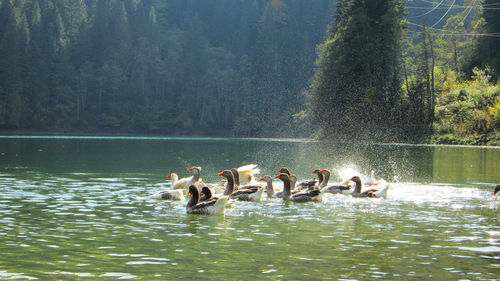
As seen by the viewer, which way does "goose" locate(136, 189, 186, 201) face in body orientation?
to the viewer's left

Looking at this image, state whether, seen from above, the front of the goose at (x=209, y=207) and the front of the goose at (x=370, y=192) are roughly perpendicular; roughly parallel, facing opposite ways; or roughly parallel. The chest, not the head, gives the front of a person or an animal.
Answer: roughly parallel

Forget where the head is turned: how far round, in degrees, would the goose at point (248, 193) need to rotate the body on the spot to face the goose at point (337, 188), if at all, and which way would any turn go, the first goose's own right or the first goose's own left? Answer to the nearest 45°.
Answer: approximately 135° to the first goose's own right

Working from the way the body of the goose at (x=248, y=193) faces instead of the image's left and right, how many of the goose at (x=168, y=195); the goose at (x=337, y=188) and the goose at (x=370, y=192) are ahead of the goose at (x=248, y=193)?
1

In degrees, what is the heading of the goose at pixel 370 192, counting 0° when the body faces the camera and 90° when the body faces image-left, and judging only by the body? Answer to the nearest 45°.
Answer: approximately 90°

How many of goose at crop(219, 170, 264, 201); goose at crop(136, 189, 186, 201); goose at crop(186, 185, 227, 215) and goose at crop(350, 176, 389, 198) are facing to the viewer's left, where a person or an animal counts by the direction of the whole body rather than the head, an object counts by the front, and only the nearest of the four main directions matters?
4

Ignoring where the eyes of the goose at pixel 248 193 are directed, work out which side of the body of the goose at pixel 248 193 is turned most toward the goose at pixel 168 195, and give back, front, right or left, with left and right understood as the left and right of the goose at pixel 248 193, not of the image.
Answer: front

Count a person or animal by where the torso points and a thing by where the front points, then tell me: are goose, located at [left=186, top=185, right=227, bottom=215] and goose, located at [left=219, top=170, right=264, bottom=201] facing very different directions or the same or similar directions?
same or similar directions

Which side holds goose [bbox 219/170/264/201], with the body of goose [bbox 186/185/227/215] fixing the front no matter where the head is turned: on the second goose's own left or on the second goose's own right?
on the second goose's own right

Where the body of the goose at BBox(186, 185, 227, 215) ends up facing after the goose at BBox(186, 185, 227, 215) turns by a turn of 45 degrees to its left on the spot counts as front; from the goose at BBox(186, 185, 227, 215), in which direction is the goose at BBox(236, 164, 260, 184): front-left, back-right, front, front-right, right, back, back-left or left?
back-right

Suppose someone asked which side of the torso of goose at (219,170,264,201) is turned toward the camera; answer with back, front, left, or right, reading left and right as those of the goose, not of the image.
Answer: left

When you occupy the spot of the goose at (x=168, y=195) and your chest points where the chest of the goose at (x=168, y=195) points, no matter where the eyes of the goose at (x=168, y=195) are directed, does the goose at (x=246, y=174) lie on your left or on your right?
on your right

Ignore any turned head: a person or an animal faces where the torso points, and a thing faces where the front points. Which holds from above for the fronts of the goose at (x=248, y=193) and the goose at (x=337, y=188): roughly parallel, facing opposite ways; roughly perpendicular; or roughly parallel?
roughly parallel

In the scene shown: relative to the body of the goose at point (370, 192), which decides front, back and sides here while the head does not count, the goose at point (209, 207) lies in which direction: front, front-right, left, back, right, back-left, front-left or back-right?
front-left

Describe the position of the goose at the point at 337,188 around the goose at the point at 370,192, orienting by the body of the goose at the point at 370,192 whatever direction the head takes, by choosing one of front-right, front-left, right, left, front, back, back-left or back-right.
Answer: front-right

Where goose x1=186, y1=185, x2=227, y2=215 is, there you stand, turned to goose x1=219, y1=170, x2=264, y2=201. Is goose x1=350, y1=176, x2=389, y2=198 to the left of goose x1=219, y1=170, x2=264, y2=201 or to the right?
right

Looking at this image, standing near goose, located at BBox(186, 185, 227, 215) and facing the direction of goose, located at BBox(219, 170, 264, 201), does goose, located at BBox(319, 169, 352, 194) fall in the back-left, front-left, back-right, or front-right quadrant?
front-right

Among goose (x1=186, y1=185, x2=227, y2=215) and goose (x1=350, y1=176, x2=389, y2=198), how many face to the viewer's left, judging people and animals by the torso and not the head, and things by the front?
2

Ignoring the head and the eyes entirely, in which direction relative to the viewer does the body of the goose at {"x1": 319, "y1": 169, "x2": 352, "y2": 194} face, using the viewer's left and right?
facing to the left of the viewer
